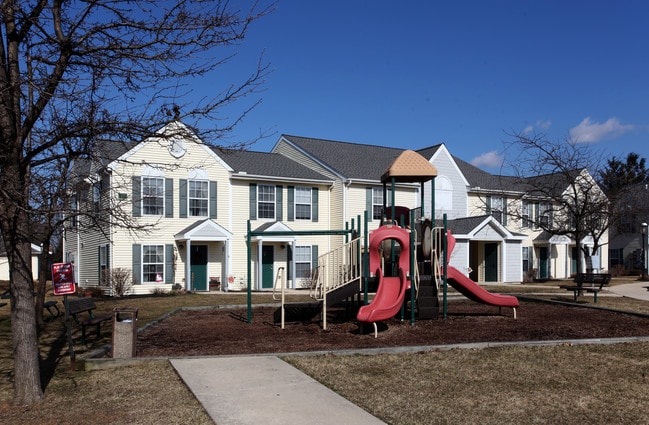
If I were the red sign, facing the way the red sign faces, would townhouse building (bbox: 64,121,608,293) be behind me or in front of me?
behind

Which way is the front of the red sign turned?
toward the camera

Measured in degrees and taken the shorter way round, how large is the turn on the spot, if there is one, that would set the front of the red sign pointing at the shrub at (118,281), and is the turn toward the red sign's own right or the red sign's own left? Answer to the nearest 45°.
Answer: approximately 180°
